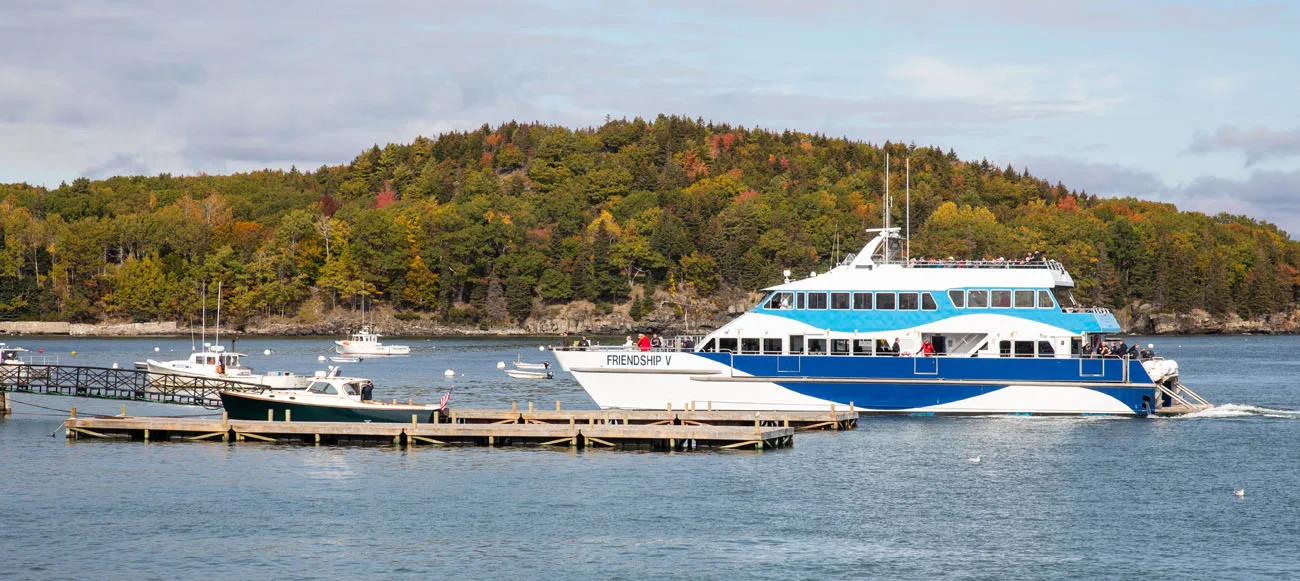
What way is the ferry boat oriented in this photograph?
to the viewer's left

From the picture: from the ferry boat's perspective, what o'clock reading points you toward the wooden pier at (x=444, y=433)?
The wooden pier is roughly at 11 o'clock from the ferry boat.

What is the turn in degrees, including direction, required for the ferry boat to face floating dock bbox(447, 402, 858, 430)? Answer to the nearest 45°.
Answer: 0° — it already faces it
